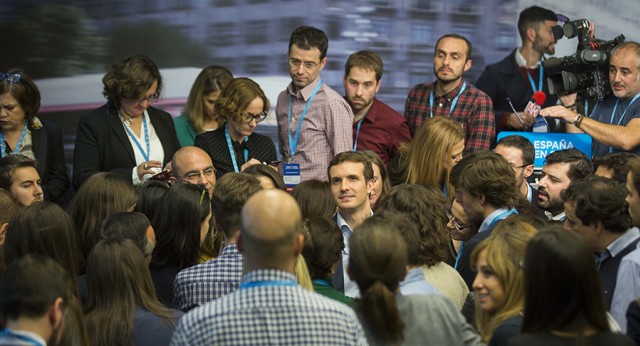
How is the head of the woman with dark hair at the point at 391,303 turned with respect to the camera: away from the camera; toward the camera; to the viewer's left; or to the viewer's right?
away from the camera

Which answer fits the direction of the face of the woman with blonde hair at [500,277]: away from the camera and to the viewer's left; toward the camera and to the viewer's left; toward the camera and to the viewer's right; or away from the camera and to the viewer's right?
toward the camera and to the viewer's left

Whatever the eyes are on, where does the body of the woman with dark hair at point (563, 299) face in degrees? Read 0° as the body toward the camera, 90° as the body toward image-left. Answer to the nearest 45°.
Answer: approximately 180°

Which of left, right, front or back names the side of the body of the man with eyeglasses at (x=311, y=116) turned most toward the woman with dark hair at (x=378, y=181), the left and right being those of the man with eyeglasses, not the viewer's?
left

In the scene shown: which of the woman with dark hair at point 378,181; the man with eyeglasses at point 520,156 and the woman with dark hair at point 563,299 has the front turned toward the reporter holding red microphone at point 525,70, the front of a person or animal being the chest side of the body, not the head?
the woman with dark hair at point 563,299

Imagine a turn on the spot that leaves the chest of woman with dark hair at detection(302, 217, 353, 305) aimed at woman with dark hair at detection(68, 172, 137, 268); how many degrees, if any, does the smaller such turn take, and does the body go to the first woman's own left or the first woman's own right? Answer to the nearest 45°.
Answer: approximately 45° to the first woman's own left

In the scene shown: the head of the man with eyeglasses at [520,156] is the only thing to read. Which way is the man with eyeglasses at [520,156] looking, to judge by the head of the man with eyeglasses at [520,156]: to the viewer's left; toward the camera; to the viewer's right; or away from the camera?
to the viewer's left
